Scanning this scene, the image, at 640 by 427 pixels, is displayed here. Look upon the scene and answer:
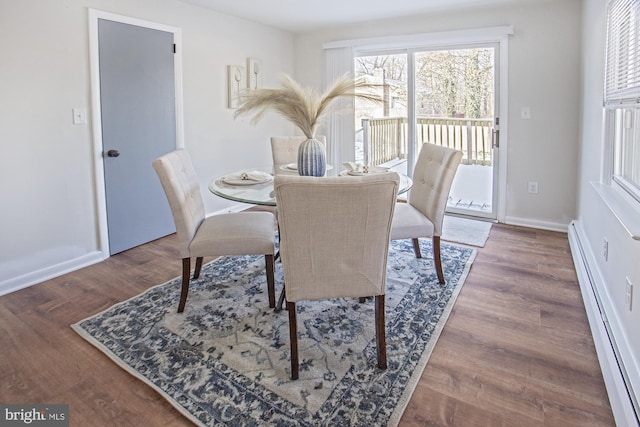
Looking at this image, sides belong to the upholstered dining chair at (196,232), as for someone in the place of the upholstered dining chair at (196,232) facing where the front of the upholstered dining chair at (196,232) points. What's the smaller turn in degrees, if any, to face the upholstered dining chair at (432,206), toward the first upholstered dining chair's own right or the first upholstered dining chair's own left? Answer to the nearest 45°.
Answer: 0° — it already faces it

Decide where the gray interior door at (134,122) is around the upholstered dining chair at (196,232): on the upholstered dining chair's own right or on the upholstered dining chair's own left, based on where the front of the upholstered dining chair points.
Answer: on the upholstered dining chair's own left

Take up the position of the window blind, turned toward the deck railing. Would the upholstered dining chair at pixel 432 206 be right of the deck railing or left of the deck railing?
left

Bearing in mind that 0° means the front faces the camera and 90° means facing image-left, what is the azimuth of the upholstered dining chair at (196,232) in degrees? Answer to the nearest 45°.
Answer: approximately 270°

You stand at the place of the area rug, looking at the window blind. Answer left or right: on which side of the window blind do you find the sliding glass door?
left

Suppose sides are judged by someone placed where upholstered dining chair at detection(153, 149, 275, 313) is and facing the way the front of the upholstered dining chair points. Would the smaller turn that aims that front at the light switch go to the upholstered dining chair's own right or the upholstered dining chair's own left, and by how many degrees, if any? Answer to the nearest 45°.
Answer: approximately 135° to the upholstered dining chair's own left

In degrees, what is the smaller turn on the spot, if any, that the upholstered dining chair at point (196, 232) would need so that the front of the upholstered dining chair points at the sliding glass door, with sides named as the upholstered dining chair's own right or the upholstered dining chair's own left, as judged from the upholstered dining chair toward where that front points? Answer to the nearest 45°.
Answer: approximately 45° to the upholstered dining chair's own left

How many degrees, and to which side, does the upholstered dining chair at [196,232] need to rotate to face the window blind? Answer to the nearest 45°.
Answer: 0° — it already faces it

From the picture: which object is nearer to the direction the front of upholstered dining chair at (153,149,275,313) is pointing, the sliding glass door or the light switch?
the sliding glass door
